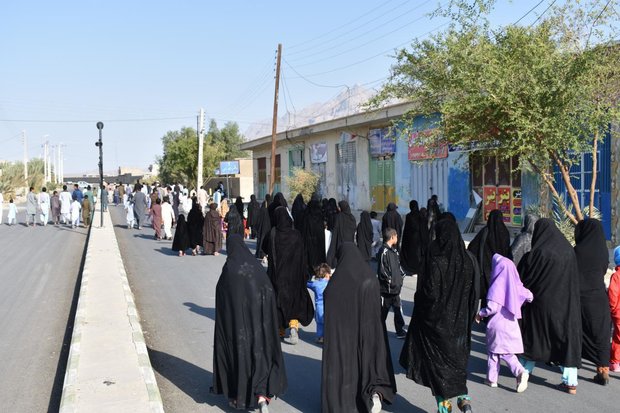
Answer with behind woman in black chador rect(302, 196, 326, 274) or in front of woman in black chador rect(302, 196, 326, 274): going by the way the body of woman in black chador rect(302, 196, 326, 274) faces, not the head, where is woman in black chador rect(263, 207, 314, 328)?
behind

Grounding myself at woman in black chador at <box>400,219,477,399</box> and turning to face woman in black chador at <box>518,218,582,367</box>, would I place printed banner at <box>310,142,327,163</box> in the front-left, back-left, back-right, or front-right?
front-left

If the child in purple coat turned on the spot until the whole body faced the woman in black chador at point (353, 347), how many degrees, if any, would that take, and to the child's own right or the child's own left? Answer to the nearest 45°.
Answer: approximately 90° to the child's own left

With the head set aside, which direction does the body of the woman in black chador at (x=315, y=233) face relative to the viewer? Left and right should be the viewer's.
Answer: facing away from the viewer

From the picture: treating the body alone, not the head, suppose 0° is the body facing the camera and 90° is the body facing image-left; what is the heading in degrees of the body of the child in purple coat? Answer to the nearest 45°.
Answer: approximately 135°

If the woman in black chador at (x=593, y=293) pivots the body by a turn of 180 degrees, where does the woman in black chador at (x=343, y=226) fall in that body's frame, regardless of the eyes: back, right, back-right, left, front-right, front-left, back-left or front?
back

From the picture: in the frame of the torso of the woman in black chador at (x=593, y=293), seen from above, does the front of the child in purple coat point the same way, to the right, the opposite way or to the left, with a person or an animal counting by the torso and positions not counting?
the same way

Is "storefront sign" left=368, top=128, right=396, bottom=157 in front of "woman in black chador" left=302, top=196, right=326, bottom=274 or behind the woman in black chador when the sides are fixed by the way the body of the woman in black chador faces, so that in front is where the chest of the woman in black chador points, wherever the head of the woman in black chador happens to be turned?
in front

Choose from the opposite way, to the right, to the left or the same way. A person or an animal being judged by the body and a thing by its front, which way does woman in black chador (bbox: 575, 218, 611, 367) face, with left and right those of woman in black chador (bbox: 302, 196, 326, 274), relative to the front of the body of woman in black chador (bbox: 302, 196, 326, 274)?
the same way

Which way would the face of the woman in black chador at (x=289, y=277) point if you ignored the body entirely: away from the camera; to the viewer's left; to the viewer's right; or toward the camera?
away from the camera

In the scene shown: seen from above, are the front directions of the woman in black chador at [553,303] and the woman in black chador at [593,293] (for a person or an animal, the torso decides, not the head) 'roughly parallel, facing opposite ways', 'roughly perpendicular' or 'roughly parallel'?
roughly parallel

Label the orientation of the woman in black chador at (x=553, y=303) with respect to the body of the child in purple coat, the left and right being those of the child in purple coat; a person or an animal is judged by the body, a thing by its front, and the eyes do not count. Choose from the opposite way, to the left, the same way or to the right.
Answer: the same way
